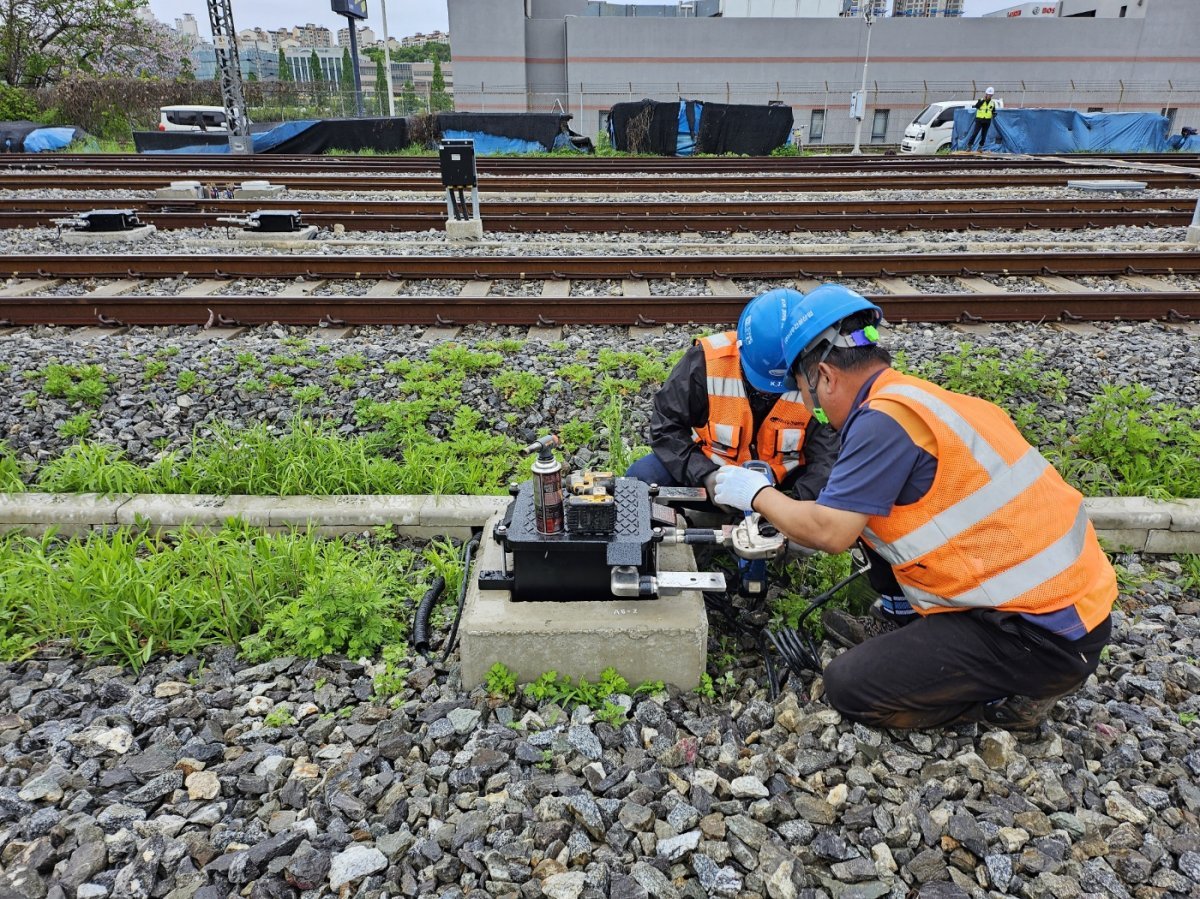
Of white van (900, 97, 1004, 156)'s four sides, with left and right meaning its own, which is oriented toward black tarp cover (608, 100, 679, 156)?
front

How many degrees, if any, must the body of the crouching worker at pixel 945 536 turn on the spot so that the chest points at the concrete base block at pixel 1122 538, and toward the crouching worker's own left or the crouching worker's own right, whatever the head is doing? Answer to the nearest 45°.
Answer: approximately 135° to the crouching worker's own right

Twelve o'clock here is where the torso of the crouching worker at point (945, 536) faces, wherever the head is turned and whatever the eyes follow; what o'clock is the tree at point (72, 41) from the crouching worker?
The tree is roughly at 1 o'clock from the crouching worker.

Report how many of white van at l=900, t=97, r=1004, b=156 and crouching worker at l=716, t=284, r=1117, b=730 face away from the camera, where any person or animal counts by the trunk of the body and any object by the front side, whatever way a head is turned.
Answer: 0

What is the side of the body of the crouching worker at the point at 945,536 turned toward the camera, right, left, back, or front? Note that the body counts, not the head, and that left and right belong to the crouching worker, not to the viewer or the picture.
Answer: left

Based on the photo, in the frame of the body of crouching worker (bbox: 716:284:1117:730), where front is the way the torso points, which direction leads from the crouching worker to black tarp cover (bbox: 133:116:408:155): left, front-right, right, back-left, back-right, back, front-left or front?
front-right

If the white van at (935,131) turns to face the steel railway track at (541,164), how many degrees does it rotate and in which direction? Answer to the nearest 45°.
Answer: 0° — it already faces it

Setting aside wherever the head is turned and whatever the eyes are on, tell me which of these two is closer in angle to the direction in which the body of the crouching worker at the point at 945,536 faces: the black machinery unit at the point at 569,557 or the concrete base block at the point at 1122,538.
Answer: the black machinery unit

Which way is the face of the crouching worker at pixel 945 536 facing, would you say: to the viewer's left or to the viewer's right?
to the viewer's left

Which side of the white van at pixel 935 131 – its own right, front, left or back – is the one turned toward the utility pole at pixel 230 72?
front

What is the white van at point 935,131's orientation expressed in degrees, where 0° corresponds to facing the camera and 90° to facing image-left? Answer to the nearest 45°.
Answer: approximately 45°

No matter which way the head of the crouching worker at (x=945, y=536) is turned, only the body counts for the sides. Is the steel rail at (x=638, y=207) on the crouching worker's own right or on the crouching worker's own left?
on the crouching worker's own right
